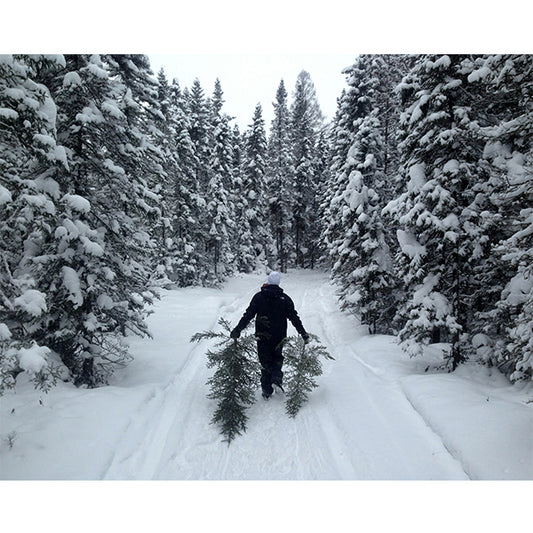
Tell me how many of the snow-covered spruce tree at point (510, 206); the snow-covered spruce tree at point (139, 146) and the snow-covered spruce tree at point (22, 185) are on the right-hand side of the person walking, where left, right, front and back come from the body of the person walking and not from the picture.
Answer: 1

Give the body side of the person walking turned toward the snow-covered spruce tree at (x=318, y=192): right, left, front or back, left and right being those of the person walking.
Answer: front

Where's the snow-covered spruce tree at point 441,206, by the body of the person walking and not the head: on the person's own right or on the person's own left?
on the person's own right

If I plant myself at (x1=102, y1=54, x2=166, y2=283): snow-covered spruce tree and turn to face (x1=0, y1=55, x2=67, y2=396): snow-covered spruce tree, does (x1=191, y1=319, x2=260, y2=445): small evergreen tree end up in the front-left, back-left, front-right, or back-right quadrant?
front-left

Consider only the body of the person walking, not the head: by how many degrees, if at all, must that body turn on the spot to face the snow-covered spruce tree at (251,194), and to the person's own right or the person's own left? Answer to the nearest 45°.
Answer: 0° — they already face it

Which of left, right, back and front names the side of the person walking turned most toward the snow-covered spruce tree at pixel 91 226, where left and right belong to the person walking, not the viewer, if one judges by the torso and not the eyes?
left

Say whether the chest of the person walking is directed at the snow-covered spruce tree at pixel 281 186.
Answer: yes

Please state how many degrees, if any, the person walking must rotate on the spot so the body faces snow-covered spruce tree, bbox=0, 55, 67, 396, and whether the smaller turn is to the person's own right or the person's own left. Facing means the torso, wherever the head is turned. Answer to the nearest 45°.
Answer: approximately 135° to the person's own left

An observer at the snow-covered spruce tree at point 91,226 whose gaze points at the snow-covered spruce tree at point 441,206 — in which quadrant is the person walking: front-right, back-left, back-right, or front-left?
front-right

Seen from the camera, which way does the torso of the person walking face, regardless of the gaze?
away from the camera

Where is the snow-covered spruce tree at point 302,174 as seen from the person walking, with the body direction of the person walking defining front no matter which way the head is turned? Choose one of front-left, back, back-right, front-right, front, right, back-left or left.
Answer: front

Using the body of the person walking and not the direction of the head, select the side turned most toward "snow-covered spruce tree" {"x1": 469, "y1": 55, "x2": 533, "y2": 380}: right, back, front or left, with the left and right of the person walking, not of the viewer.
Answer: right

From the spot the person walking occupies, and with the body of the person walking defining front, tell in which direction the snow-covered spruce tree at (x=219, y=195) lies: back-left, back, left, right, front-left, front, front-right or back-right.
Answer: front
